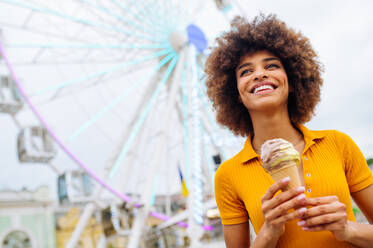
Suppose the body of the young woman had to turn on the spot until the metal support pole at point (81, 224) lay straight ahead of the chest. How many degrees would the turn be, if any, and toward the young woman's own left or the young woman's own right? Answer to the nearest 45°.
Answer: approximately 135° to the young woman's own right

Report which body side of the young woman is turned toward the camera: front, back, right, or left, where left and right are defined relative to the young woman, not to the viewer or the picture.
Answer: front
